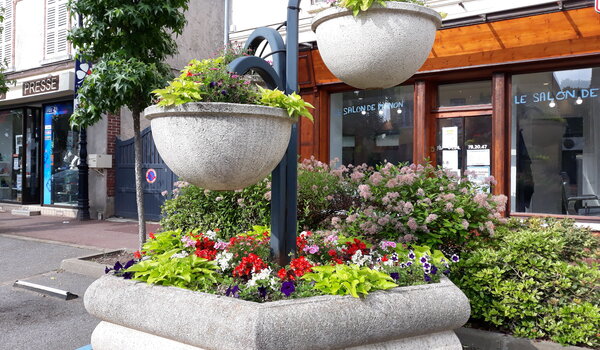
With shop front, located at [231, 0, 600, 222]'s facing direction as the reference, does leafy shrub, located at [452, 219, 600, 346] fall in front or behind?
in front

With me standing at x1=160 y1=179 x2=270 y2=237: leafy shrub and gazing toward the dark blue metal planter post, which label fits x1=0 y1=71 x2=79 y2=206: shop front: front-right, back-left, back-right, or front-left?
back-right

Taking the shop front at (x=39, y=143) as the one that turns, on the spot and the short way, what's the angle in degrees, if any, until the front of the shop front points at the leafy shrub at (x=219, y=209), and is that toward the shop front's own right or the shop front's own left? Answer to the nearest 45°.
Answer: approximately 45° to the shop front's own left

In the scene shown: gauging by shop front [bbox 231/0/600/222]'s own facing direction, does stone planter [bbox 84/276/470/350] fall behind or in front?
in front

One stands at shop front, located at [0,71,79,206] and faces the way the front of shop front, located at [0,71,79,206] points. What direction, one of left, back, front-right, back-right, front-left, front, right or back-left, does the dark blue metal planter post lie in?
front-left

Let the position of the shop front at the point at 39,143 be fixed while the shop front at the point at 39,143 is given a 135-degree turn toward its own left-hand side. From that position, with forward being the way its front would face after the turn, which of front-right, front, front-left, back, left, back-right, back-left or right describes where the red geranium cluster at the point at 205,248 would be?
right

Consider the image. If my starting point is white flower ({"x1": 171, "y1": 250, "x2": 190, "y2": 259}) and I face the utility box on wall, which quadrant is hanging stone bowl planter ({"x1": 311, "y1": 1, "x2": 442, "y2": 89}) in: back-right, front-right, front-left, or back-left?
back-right

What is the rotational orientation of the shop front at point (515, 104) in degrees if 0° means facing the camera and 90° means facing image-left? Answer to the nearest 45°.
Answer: approximately 45°

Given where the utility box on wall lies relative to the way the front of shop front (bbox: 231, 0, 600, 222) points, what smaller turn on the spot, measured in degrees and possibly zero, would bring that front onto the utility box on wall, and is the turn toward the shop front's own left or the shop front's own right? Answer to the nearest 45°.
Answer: approximately 45° to the shop front's own right

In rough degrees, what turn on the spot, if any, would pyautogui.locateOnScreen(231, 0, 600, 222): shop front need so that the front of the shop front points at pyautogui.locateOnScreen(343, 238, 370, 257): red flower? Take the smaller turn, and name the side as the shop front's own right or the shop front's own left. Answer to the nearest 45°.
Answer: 0° — it already faces it

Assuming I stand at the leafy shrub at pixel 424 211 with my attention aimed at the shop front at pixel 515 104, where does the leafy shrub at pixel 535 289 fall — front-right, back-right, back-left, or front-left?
back-right
